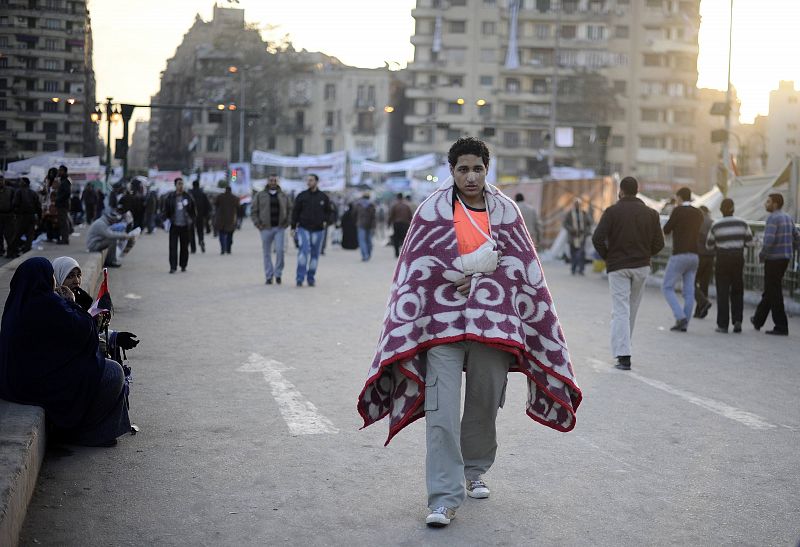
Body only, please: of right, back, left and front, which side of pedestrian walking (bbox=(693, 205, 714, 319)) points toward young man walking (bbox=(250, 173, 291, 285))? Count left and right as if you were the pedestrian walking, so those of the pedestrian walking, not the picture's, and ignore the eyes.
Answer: left

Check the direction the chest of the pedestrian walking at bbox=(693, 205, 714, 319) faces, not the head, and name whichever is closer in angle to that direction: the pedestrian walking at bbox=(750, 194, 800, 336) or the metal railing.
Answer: the metal railing

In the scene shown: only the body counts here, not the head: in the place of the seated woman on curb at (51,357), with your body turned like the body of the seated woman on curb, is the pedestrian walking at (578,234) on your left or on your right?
on your left

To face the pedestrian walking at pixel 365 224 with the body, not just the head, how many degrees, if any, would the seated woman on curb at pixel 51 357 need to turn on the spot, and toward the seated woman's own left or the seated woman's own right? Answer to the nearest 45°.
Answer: approximately 90° to the seated woman's own left

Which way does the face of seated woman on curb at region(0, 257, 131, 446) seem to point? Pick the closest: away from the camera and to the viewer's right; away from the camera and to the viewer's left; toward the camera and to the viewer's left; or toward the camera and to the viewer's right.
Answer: away from the camera and to the viewer's right

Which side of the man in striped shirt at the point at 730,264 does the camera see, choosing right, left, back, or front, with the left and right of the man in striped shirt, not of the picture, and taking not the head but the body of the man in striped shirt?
back

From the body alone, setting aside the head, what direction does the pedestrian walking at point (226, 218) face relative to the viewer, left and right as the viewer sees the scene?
facing away from the viewer

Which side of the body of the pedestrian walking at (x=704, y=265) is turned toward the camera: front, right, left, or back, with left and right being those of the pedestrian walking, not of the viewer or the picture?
back

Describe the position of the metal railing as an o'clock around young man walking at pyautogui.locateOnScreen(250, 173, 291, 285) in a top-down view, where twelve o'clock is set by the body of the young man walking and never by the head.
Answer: The metal railing is roughly at 9 o'clock from the young man walking.

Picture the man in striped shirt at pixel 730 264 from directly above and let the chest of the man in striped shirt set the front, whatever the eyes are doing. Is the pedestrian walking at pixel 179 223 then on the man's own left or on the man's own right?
on the man's own left

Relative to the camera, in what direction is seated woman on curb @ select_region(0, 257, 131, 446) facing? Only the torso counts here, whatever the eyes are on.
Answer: to the viewer's right

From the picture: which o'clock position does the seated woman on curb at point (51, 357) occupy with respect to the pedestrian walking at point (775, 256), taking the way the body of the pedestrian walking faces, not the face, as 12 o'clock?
The seated woman on curb is roughly at 8 o'clock from the pedestrian walking.
